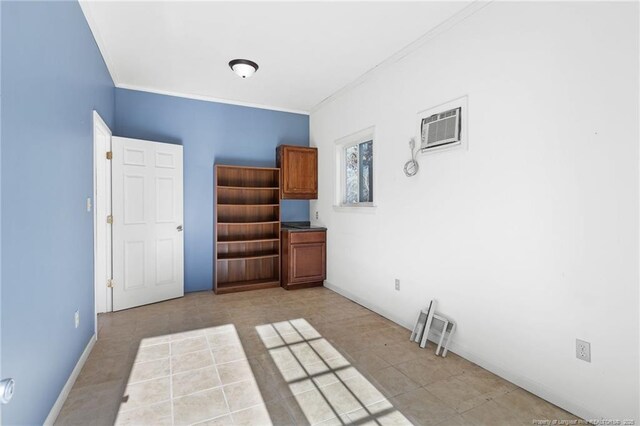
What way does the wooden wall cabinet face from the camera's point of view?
toward the camera

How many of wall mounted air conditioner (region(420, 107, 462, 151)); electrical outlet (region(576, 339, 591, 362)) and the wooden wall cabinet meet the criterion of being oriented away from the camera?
0

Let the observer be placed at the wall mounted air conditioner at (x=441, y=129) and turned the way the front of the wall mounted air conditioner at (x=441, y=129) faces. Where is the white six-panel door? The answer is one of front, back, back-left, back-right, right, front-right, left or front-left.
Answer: front-right

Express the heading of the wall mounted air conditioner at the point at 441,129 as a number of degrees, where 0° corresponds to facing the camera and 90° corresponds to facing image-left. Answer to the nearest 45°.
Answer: approximately 45°

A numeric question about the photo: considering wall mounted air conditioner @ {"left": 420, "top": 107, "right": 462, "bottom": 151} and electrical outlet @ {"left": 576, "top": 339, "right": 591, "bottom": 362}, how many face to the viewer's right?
0

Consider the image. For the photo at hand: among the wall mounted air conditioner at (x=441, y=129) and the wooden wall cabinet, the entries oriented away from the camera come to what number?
0

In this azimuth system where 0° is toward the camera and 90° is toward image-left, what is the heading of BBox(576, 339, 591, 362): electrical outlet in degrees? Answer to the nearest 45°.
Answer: approximately 45°

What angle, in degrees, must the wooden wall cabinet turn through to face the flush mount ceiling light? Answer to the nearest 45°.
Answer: approximately 45° to its right

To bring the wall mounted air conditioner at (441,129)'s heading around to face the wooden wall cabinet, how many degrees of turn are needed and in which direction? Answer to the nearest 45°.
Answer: approximately 90° to its right

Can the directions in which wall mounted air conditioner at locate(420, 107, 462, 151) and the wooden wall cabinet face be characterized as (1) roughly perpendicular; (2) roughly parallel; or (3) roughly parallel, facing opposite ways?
roughly perpendicular

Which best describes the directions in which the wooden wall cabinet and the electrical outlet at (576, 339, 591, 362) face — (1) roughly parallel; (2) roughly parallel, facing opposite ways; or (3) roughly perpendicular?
roughly perpendicular
